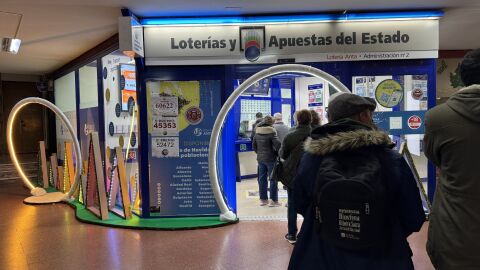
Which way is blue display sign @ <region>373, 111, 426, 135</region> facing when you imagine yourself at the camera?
facing the viewer

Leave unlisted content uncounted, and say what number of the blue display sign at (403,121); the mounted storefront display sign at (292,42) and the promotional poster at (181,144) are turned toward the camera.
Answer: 3

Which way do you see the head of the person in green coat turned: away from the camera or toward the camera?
away from the camera

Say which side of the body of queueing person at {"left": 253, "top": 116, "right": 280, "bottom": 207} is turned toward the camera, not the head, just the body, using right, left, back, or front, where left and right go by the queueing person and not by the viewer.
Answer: back

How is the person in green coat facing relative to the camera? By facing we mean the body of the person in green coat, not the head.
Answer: away from the camera

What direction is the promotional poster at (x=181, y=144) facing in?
toward the camera

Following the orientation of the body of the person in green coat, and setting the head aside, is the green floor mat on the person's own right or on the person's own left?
on the person's own left

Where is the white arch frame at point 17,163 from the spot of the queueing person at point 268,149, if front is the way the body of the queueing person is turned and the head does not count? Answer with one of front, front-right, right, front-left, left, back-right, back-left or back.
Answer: left

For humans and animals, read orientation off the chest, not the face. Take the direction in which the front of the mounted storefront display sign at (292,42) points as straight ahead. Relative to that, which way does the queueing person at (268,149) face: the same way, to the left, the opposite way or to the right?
the opposite way

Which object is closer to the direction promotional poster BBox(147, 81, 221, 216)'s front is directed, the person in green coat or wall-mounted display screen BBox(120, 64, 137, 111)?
the person in green coat

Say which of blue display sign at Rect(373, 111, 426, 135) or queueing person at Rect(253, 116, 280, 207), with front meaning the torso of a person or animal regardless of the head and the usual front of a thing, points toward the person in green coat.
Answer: the blue display sign

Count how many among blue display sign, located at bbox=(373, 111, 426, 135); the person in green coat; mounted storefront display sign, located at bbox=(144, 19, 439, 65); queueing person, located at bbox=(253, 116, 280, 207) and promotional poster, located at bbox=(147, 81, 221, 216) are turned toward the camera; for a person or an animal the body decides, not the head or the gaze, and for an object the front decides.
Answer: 3

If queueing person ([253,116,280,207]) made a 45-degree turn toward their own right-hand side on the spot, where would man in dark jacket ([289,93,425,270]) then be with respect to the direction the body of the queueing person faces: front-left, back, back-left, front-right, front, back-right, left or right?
back-right

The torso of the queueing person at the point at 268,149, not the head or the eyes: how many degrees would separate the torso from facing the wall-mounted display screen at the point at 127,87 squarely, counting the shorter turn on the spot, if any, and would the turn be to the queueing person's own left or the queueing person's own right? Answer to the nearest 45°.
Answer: approximately 90° to the queueing person's own left

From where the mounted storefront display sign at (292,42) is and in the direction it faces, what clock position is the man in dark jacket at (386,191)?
The man in dark jacket is roughly at 12 o'clock from the mounted storefront display sign.

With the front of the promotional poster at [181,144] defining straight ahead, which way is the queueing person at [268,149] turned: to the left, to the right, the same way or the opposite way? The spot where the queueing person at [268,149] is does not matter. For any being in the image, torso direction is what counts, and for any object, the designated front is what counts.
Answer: the opposite way

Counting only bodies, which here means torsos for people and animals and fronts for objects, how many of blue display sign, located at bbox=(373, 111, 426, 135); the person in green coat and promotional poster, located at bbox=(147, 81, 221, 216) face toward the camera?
2
